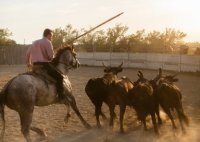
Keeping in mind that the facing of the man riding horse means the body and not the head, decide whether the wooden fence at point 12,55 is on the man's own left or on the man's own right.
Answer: on the man's own left

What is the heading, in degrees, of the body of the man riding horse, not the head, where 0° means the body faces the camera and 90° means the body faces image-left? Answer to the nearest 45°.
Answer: approximately 225°

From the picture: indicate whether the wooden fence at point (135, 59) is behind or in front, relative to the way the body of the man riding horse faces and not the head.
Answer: in front
